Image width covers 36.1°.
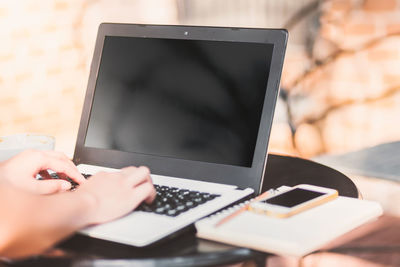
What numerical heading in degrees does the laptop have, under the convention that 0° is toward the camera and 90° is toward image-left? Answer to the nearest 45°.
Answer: approximately 45°
